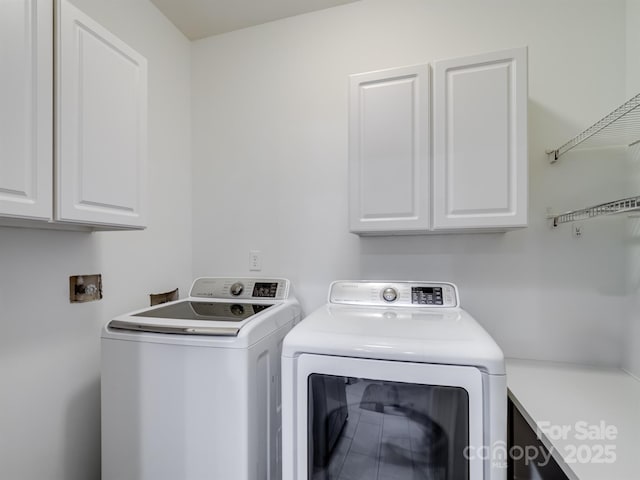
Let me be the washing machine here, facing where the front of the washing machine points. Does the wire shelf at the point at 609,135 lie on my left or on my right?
on my left

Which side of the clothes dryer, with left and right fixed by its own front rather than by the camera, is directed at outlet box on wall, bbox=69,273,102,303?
right

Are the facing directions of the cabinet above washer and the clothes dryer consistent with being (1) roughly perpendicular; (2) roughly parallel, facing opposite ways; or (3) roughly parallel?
roughly perpendicular

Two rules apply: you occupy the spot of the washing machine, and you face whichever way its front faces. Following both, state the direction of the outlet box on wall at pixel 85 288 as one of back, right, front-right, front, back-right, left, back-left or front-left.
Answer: right

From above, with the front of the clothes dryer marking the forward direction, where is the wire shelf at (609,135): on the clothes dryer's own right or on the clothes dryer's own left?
on the clothes dryer's own left

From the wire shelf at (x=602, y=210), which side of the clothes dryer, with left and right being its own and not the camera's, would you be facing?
left

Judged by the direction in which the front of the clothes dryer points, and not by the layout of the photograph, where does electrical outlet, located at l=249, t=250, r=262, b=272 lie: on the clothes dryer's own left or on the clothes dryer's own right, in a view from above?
on the clothes dryer's own right

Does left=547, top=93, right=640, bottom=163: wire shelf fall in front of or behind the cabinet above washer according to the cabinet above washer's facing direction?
in front

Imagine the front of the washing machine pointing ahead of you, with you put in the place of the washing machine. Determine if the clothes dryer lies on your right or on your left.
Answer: on your left

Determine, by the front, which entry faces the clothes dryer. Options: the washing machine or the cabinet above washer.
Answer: the cabinet above washer

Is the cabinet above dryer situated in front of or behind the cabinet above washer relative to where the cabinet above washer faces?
in front
